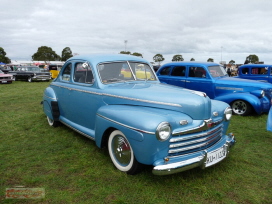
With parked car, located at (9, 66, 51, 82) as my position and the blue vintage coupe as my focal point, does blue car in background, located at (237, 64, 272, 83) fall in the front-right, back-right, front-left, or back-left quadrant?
front-left

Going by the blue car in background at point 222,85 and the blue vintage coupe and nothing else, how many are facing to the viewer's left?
0

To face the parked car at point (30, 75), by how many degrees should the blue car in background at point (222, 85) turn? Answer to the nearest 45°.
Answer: approximately 180°

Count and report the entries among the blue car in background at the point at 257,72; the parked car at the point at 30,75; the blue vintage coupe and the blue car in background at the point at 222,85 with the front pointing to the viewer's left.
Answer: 0

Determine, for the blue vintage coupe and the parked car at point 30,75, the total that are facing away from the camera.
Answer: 0

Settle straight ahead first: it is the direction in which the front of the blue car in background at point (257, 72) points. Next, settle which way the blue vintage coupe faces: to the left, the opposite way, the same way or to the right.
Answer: the same way

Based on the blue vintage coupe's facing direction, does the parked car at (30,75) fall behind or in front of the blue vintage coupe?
behind

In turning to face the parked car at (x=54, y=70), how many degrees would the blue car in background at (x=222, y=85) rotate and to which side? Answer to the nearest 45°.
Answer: approximately 180°

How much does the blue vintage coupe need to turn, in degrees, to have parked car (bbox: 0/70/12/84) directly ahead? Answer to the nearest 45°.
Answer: approximately 180°

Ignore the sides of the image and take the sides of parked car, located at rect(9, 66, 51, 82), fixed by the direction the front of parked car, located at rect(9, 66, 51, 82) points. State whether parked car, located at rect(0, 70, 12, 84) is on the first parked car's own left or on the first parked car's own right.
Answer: on the first parked car's own right

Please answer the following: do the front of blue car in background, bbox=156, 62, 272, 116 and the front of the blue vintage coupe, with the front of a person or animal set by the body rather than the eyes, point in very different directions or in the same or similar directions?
same or similar directions

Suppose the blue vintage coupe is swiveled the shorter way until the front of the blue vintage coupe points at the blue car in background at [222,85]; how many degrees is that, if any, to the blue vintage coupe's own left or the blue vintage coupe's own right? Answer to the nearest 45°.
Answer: approximately 90° to the blue vintage coupe's own left
